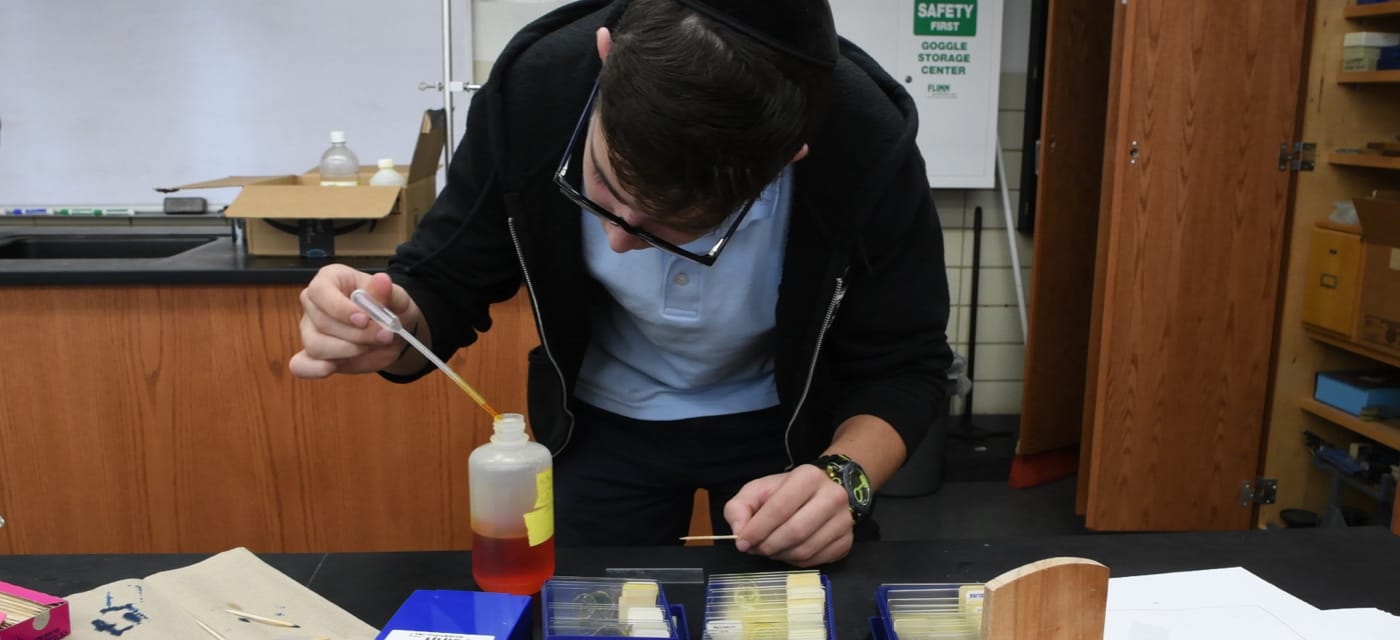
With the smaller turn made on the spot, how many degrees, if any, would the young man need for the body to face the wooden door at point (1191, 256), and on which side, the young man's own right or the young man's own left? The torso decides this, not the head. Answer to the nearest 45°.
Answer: approximately 135° to the young man's own left

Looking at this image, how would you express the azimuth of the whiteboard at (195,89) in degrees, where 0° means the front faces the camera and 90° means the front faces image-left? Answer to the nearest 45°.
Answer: approximately 0°

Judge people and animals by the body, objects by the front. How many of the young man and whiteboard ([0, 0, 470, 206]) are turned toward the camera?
2

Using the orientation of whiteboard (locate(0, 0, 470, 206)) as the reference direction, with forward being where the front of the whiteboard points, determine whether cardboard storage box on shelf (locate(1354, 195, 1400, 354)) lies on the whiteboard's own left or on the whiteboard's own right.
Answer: on the whiteboard's own left

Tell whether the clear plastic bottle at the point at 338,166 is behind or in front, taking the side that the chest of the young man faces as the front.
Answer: behind

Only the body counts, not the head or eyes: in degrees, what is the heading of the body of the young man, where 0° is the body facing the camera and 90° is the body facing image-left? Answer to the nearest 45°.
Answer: approximately 0°

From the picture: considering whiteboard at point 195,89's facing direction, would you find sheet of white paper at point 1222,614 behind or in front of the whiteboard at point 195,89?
in front

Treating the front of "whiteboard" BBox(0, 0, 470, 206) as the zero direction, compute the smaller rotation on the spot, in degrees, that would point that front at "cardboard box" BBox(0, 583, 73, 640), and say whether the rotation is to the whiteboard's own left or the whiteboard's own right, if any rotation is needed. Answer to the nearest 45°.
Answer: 0° — it already faces it

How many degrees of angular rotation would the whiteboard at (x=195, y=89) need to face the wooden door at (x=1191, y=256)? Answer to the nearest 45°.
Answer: approximately 45° to its left

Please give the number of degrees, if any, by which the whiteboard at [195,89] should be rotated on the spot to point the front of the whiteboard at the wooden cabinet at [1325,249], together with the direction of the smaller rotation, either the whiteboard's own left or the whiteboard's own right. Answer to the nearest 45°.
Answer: approximately 45° to the whiteboard's own left

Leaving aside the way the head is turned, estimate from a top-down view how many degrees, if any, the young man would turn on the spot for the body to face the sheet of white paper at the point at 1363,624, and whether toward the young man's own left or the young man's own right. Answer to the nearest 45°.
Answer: approximately 45° to the young man's own left

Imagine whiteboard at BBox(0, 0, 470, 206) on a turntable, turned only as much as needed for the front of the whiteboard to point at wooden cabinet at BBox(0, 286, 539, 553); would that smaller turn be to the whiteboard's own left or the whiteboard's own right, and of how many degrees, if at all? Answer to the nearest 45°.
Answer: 0° — it already faces it
